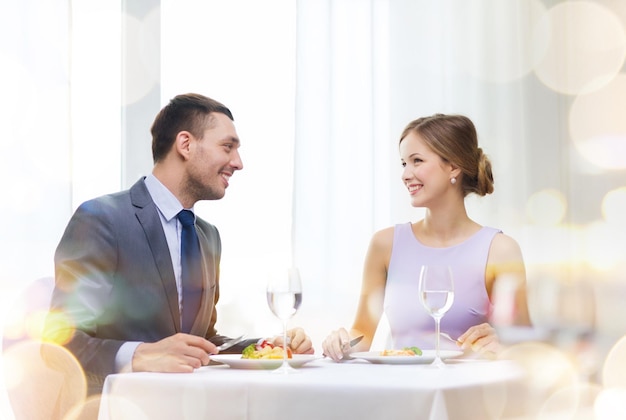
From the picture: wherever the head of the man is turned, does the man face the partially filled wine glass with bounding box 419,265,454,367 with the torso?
yes

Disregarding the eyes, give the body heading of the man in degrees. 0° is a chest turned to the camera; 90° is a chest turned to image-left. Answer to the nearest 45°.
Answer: approximately 315°

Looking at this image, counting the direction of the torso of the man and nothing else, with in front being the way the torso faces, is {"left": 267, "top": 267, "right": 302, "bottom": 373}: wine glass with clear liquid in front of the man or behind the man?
in front

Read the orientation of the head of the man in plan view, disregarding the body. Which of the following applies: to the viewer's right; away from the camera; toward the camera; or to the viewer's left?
to the viewer's right
